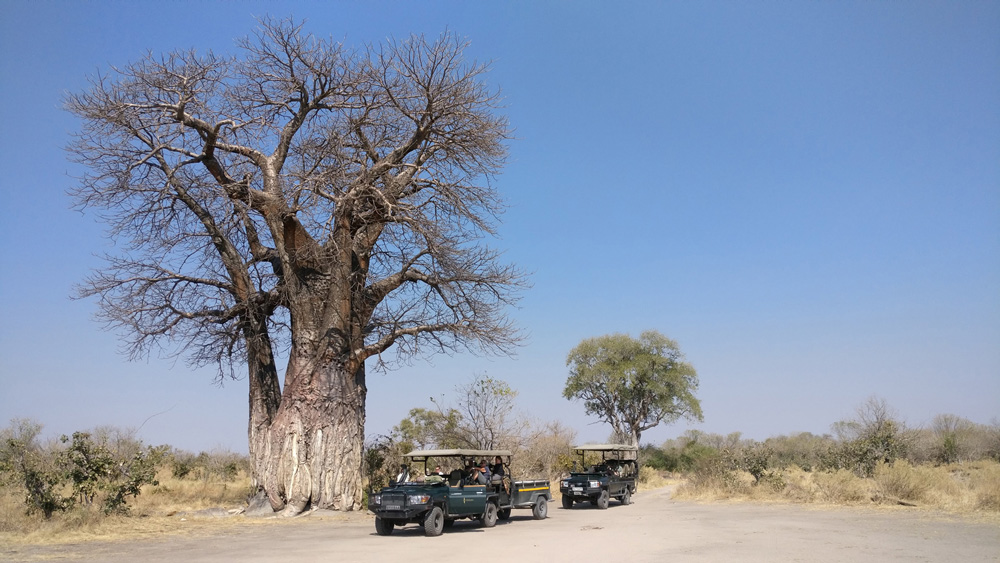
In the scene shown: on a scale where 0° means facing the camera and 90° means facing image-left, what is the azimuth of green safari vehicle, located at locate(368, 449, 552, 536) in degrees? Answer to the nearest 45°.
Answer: approximately 45°

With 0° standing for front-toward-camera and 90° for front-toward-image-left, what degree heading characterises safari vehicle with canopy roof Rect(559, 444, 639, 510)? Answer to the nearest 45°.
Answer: approximately 45°

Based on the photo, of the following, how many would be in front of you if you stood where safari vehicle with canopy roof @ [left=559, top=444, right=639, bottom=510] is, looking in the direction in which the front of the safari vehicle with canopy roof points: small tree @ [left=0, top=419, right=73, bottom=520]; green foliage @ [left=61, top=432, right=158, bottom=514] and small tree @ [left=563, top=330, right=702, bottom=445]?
2

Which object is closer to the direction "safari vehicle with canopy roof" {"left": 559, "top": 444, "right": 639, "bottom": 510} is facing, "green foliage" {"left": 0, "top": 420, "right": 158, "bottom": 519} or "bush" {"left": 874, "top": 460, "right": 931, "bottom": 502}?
the green foliage

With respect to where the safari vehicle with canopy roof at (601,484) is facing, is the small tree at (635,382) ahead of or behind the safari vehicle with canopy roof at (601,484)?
behind

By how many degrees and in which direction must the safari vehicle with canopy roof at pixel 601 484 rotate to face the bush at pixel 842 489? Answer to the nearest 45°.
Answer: approximately 135° to its left
